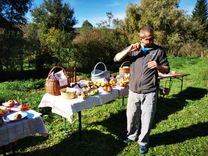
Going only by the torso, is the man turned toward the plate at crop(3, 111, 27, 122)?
no

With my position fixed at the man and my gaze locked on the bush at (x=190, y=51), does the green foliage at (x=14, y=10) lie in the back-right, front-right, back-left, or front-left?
front-left

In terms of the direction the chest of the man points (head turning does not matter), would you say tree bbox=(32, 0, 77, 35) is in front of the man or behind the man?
behind

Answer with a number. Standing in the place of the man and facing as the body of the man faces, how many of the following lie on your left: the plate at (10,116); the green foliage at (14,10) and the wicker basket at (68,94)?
0

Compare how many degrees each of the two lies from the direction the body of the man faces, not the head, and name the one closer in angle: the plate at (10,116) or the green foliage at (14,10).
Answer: the plate

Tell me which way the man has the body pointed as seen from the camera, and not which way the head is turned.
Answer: toward the camera

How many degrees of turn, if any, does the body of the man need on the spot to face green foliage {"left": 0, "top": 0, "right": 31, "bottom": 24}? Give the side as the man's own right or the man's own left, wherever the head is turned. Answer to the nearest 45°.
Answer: approximately 135° to the man's own right

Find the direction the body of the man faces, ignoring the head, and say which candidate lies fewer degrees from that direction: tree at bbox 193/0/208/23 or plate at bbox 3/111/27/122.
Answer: the plate

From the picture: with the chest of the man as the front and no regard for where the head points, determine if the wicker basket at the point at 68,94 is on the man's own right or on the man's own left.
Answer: on the man's own right

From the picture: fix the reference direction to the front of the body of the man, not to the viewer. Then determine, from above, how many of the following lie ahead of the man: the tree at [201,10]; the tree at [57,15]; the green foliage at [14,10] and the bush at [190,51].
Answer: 0

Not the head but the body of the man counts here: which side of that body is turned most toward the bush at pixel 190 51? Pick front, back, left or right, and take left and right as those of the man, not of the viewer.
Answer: back

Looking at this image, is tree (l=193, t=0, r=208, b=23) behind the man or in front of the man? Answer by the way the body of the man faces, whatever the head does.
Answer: behind

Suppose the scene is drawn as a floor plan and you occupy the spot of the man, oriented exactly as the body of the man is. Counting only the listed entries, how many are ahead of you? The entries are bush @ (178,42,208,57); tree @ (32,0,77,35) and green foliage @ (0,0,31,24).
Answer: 0
